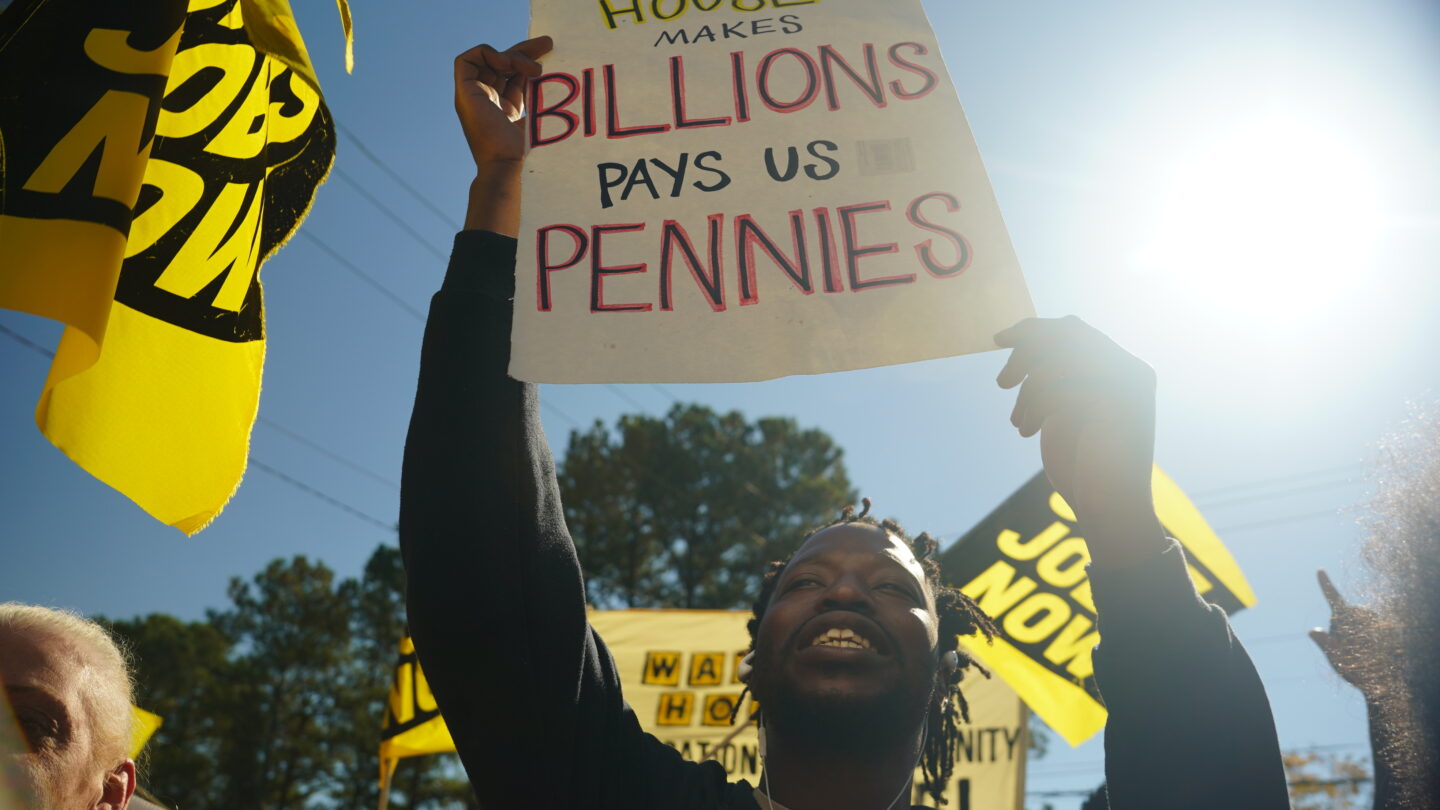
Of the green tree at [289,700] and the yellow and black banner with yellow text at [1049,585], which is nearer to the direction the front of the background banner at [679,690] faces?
the yellow and black banner with yellow text

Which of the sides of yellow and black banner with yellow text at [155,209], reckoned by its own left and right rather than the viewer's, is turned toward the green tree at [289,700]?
back

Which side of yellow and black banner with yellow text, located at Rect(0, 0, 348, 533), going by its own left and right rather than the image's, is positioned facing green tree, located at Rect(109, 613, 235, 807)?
back

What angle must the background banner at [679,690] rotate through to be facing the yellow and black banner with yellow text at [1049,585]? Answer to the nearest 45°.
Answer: approximately 45° to its left

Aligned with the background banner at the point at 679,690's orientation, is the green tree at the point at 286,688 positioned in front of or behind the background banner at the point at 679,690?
behind

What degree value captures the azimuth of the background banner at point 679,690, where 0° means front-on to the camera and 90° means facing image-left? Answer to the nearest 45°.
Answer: approximately 0°
